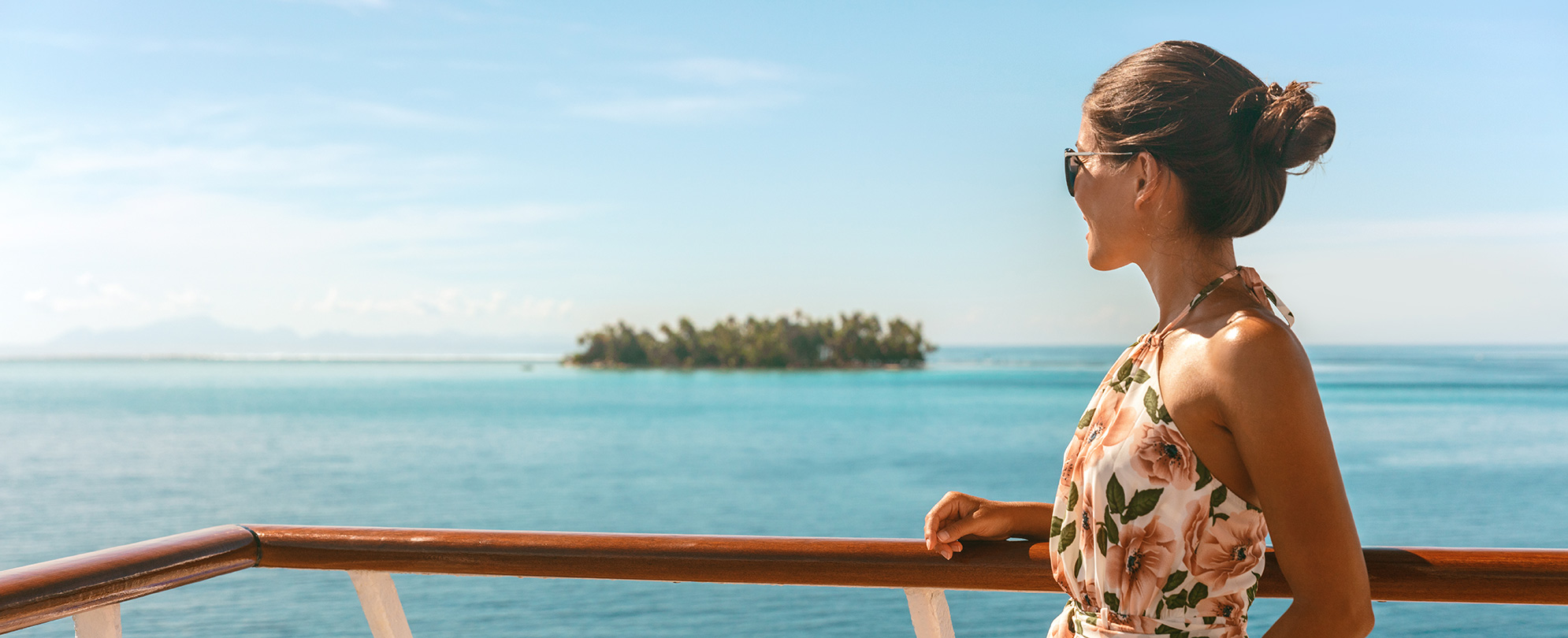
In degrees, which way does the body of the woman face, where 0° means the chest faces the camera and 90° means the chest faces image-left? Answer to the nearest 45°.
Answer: approximately 90°

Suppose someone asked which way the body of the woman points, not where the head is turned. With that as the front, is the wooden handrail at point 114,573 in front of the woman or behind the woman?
in front

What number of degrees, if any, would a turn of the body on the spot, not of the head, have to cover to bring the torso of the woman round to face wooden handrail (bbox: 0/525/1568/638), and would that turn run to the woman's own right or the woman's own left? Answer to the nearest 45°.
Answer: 0° — they already face it
